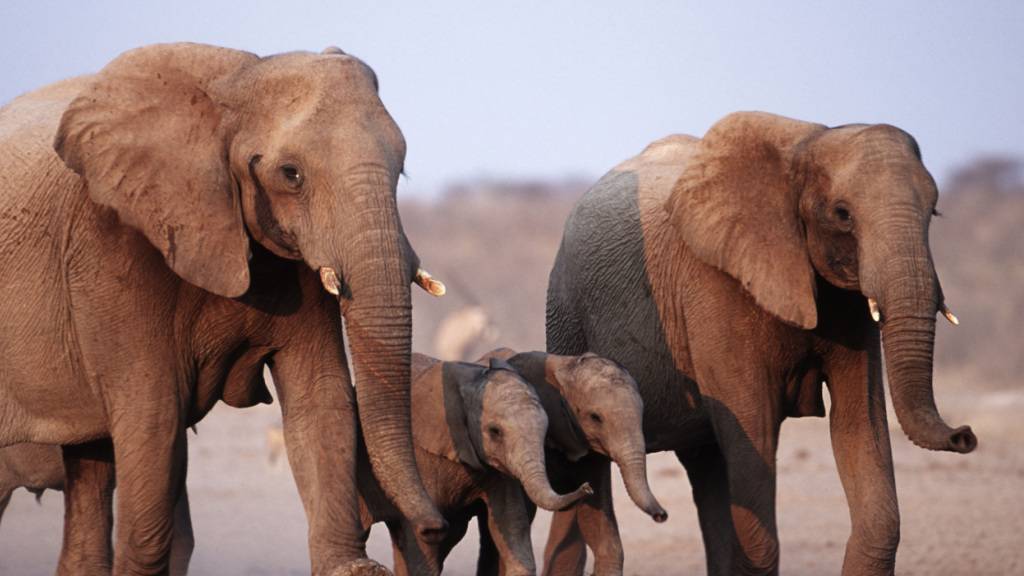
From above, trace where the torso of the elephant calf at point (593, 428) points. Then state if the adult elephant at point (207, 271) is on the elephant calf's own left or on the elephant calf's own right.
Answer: on the elephant calf's own right

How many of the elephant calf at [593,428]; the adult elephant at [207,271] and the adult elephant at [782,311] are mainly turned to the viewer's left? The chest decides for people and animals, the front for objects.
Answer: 0

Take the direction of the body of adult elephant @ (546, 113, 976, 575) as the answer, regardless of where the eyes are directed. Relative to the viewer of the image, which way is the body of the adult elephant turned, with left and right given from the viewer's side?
facing the viewer and to the right of the viewer

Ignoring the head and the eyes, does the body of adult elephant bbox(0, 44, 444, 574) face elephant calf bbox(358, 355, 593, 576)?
no

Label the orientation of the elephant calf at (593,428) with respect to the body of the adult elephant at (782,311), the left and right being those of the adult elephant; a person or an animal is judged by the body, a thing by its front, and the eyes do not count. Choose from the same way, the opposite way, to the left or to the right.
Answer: the same way

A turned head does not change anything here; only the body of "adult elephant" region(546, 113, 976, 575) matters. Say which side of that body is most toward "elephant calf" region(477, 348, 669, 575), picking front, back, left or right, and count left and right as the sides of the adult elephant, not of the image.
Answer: right

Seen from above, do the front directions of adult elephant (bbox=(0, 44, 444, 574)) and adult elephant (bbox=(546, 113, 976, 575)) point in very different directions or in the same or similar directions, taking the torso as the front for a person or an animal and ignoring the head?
same or similar directions

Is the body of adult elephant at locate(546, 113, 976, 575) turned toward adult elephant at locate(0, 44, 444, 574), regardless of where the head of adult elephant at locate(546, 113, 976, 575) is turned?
no

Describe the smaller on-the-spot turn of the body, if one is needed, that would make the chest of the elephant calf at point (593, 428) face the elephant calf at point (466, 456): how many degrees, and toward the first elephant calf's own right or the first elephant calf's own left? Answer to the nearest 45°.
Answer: approximately 135° to the first elephant calf's own right

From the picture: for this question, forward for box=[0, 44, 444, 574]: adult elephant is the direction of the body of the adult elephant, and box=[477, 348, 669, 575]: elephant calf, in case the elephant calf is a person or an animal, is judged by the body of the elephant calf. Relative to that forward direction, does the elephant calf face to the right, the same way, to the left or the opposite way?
the same way

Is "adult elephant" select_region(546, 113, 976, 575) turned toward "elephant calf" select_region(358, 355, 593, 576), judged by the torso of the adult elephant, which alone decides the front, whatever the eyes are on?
no
